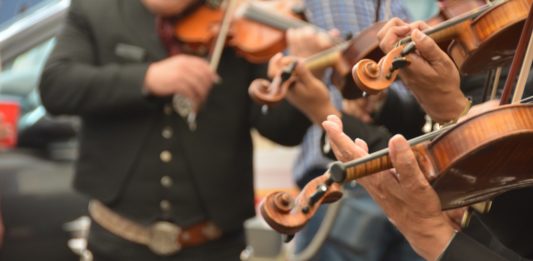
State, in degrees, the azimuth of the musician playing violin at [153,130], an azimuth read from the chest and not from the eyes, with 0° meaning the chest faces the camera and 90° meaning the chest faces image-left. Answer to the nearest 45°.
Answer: approximately 0°

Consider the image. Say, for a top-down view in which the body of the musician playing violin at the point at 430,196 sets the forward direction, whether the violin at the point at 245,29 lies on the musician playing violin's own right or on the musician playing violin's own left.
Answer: on the musician playing violin's own right
